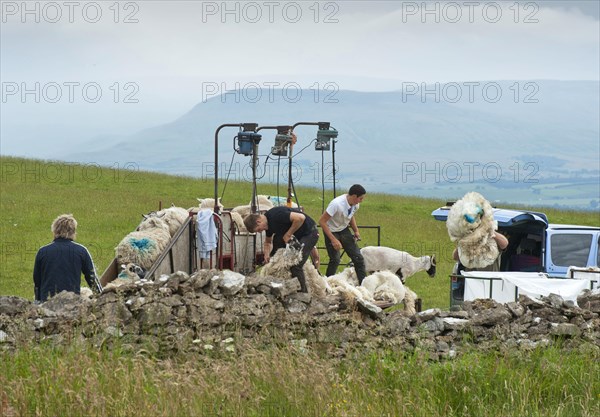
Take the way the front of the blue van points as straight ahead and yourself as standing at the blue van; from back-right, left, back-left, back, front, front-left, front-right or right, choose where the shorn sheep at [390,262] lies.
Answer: back-left

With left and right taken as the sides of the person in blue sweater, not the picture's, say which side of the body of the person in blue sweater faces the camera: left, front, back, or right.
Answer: back

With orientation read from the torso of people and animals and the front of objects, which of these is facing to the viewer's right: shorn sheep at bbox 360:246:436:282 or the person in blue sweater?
the shorn sheep

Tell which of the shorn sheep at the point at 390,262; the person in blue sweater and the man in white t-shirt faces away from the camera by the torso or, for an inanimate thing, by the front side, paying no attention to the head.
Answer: the person in blue sweater

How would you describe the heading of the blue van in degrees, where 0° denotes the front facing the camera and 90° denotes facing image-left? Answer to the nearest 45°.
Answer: approximately 225°

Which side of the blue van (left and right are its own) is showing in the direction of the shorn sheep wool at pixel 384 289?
back

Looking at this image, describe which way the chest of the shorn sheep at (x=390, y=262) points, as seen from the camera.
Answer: to the viewer's right

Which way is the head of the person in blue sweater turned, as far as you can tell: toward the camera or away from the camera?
away from the camera
